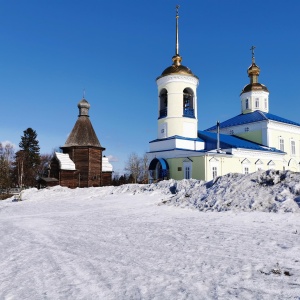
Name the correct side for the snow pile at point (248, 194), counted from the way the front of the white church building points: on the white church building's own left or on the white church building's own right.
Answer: on the white church building's own left

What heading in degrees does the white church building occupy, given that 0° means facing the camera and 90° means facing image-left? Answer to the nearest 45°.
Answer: approximately 45°
